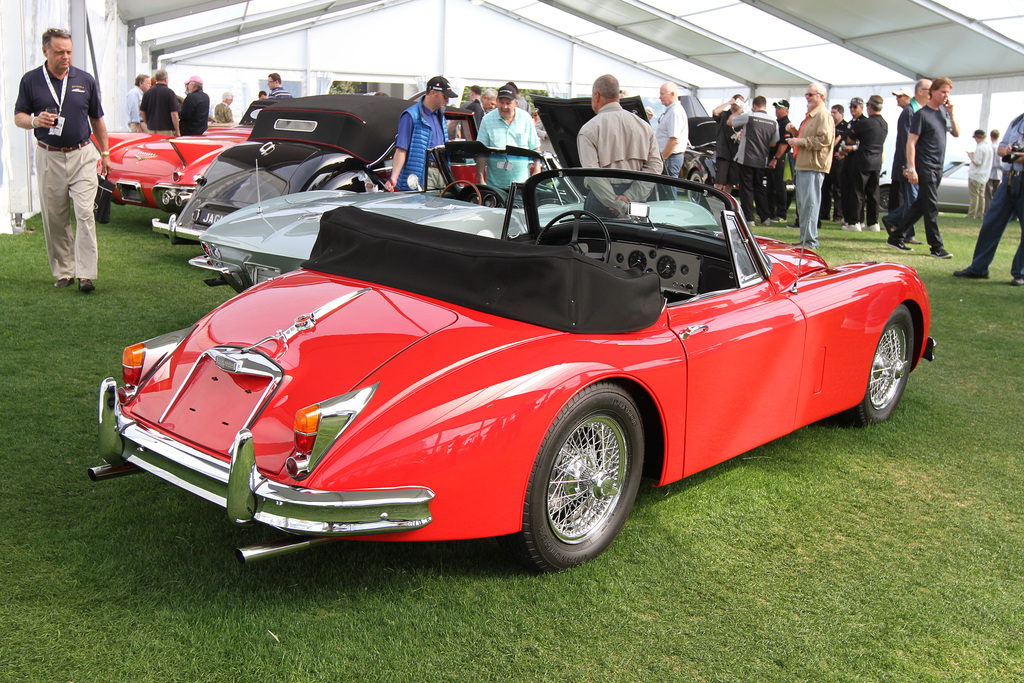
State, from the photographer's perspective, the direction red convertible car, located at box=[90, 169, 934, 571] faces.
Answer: facing away from the viewer and to the right of the viewer

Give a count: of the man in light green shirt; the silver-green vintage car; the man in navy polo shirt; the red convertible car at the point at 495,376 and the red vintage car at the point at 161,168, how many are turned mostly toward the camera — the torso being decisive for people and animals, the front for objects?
2

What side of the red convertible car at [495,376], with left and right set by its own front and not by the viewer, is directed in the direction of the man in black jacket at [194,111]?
left

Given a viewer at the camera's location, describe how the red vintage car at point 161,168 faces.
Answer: facing away from the viewer and to the right of the viewer

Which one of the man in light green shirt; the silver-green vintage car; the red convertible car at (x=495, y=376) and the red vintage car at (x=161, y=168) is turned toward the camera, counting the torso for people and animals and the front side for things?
the man in light green shirt

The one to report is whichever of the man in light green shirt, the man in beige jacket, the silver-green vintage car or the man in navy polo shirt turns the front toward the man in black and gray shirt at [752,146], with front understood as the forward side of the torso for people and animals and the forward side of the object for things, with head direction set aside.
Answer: the silver-green vintage car

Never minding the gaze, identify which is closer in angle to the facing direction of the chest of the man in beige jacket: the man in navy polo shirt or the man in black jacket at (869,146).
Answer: the man in navy polo shirt

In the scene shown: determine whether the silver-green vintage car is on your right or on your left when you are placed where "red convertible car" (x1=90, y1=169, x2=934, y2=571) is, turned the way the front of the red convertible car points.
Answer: on your left

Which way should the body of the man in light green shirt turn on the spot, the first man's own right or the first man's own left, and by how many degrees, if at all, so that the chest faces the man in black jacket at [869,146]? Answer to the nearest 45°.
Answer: approximately 135° to the first man's own left
